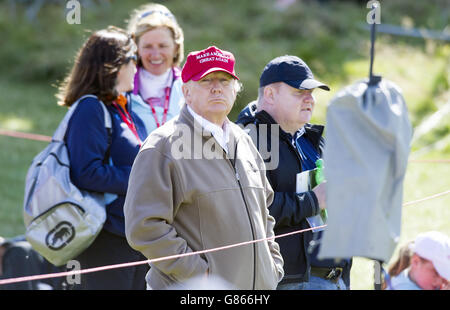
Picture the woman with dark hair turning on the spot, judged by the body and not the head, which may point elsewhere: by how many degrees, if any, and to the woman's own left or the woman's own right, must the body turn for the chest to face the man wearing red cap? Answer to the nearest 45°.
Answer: approximately 90° to the woman's own right

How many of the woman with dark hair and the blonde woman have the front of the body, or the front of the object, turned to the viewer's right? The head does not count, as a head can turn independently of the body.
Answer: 1

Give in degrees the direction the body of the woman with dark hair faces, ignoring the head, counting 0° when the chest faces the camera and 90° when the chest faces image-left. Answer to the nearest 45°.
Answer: approximately 270°

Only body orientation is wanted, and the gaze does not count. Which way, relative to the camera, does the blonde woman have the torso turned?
toward the camera

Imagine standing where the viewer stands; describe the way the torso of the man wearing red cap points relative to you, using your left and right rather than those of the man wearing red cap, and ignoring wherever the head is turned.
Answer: facing the viewer and to the right of the viewer

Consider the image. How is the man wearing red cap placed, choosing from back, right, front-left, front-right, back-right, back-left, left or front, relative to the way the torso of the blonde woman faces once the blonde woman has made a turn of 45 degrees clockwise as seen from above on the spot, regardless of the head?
front-left

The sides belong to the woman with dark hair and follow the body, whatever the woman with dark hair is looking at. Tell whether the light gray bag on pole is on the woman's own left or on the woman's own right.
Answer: on the woman's own right

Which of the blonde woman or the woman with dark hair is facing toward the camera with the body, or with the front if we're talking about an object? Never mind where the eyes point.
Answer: the blonde woman

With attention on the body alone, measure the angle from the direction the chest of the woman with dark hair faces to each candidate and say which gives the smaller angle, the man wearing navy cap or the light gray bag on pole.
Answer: the man wearing navy cap

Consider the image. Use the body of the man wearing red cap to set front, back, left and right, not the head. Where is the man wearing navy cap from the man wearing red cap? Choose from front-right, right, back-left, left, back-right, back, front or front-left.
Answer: left
